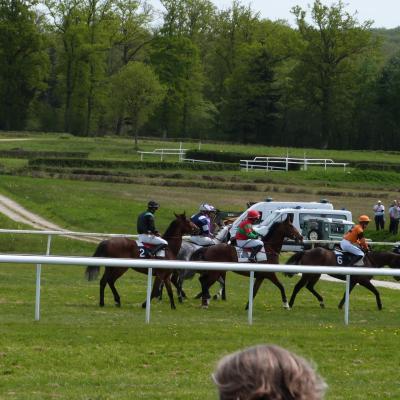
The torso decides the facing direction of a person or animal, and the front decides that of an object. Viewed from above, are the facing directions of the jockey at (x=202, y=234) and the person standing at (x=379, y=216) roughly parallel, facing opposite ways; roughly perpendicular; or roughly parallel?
roughly perpendicular

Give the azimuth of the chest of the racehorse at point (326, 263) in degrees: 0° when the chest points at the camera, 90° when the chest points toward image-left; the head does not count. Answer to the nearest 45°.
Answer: approximately 270°

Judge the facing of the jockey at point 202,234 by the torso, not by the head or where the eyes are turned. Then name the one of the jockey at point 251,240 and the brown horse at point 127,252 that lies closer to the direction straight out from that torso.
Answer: the jockey

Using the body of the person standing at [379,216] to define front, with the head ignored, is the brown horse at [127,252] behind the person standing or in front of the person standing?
in front

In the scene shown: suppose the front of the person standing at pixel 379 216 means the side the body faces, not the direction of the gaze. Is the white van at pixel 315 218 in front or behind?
in front

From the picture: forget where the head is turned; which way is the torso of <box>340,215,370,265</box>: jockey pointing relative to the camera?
to the viewer's right

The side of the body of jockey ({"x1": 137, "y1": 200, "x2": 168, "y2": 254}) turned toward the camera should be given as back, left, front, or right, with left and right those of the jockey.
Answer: right

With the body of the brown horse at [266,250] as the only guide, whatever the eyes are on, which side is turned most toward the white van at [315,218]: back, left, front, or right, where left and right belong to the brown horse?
left

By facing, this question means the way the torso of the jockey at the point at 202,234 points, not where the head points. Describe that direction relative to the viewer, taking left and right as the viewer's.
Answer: facing to the right of the viewer

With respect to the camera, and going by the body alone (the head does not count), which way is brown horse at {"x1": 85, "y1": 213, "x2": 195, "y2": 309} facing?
to the viewer's right

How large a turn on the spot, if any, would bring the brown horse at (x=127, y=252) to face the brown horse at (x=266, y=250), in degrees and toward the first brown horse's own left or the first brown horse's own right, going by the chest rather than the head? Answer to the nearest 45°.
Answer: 0° — it already faces it

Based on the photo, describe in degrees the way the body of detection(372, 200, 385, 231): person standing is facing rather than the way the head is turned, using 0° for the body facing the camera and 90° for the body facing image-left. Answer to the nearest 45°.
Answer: approximately 0°

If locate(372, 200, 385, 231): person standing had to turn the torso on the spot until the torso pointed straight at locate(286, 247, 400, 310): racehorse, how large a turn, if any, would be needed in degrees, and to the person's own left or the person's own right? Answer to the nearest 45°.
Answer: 0° — they already face it

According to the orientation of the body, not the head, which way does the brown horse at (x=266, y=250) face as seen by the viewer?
to the viewer's right
